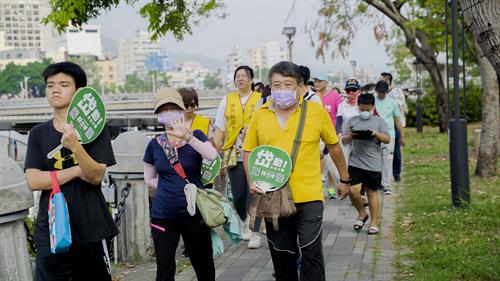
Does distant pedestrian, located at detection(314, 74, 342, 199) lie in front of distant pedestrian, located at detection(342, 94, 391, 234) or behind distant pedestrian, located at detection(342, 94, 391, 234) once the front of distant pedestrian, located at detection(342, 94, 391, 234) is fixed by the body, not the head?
behind

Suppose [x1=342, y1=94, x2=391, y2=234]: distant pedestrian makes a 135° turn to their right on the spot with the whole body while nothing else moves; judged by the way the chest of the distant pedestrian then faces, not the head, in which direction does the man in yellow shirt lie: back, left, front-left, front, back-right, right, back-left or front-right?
back-left

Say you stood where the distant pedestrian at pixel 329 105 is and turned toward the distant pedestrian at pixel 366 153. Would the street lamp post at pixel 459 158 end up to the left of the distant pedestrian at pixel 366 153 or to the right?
left

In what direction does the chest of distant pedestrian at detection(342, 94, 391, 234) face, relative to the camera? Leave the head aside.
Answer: toward the camera

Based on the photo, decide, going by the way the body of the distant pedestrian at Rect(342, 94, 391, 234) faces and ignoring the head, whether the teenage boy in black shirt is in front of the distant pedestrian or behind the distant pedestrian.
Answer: in front

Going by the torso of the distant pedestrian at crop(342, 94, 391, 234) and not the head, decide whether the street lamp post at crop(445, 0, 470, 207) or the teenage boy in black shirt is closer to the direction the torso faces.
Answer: the teenage boy in black shirt

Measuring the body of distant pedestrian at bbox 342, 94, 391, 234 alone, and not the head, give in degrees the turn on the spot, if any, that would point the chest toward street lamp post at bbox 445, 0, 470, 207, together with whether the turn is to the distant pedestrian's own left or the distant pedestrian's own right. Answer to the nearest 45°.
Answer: approximately 135° to the distant pedestrian's own left
